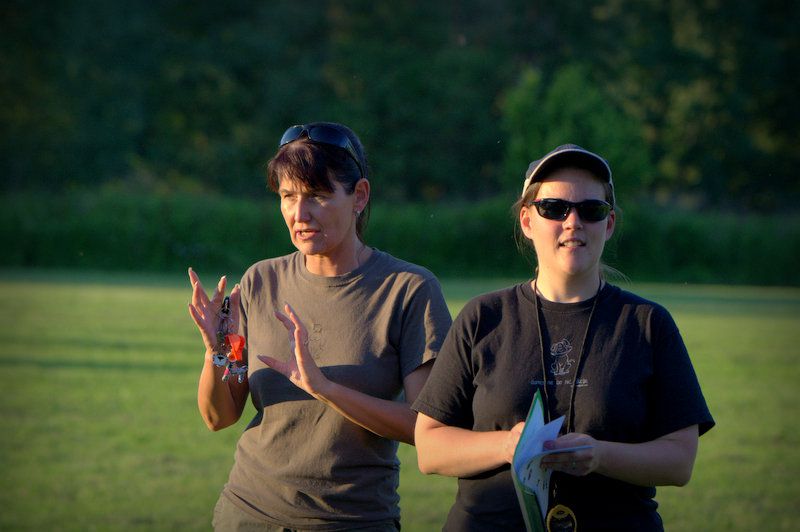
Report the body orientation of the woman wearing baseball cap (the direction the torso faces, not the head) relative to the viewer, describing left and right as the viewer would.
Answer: facing the viewer

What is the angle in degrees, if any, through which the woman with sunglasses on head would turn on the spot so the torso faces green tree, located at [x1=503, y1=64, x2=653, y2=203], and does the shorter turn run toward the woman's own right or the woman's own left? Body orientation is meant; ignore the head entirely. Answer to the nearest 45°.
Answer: approximately 135° to the woman's own right

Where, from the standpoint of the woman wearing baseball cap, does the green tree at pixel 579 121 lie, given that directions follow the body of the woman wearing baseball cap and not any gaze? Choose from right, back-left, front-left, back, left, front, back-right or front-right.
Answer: back

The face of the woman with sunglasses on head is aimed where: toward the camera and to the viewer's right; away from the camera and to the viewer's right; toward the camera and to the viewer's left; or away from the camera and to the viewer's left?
toward the camera and to the viewer's left

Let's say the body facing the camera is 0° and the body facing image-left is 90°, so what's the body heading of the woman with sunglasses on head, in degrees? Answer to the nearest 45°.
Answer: approximately 45°

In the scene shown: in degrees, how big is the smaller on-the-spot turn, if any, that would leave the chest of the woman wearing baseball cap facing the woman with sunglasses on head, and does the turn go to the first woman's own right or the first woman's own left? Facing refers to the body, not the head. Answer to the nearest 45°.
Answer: approximately 135° to the first woman's own right

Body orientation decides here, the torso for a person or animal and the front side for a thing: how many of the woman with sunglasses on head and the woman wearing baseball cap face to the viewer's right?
0

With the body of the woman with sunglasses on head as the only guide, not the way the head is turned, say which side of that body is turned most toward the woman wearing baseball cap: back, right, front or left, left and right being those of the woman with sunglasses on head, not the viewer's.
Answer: left
